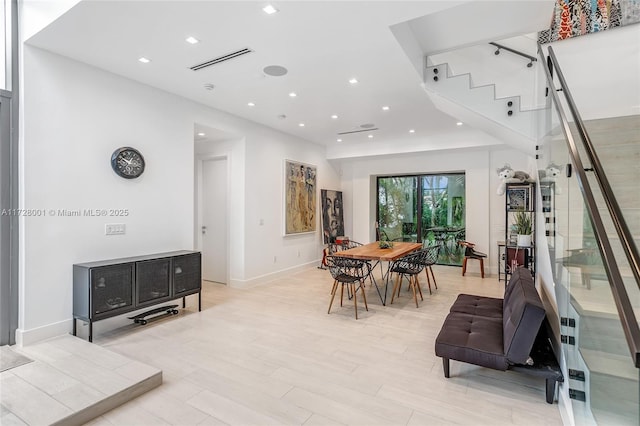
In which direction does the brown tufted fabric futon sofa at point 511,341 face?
to the viewer's left

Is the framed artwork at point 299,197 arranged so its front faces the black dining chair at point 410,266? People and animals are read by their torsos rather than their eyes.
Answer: yes

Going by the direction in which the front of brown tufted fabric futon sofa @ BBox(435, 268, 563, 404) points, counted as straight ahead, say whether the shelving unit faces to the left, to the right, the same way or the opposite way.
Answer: to the left

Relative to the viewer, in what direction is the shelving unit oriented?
toward the camera

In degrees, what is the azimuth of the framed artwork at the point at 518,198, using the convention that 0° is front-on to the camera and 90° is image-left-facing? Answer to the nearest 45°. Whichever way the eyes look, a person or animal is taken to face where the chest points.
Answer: approximately 0°

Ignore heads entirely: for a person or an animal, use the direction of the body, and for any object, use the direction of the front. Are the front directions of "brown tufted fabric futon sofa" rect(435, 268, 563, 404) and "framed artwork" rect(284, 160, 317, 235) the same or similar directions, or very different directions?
very different directions

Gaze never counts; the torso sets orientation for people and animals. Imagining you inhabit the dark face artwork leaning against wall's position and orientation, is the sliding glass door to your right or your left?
on your left

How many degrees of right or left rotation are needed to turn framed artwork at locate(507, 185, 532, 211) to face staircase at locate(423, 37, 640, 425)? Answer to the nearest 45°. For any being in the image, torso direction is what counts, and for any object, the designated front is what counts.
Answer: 0° — it already faces it

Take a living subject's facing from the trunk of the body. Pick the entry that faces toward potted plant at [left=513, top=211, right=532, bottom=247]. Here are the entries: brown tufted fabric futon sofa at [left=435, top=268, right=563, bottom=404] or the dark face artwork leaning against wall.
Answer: the dark face artwork leaning against wall

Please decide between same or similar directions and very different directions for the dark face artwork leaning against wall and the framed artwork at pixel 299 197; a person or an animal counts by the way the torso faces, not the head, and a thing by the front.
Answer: same or similar directions

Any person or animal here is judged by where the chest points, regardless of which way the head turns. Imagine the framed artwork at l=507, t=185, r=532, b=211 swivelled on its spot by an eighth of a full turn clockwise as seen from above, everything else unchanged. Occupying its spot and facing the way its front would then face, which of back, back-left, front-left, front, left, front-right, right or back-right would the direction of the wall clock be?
front

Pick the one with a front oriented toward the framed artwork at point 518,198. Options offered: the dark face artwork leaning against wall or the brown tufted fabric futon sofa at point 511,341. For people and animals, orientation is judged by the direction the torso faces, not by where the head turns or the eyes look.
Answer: the dark face artwork leaning against wall

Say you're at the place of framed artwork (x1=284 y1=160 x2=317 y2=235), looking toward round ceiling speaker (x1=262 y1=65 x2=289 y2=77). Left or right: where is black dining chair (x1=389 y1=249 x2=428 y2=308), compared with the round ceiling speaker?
left

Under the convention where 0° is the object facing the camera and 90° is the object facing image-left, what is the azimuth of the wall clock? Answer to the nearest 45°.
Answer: approximately 315°

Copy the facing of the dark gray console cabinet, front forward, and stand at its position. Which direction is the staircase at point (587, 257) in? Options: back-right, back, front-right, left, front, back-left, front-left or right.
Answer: front

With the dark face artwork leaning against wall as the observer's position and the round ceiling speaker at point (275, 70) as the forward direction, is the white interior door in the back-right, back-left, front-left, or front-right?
front-right
